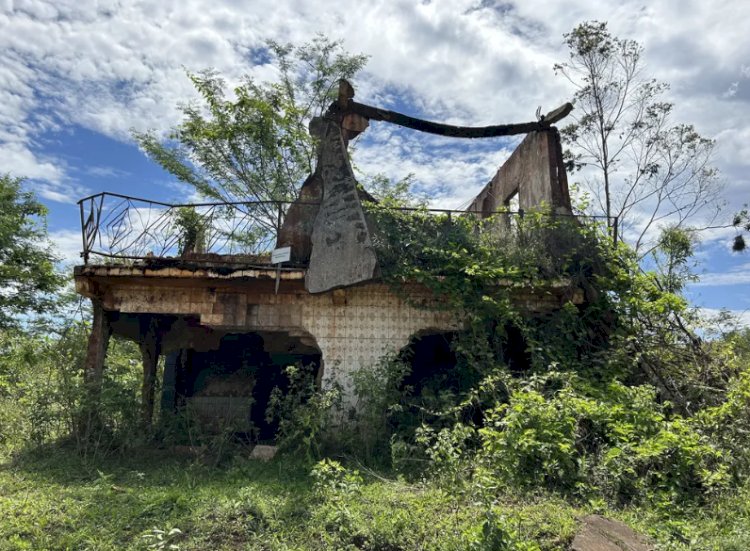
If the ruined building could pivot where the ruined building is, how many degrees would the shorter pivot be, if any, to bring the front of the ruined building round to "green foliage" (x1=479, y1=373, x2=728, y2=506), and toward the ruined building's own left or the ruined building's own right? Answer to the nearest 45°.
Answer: approximately 45° to the ruined building's own left

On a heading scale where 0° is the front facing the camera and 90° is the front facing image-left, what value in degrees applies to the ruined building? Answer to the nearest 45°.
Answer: approximately 0°

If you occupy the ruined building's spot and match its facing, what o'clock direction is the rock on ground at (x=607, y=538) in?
The rock on ground is roughly at 11 o'clock from the ruined building.
